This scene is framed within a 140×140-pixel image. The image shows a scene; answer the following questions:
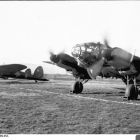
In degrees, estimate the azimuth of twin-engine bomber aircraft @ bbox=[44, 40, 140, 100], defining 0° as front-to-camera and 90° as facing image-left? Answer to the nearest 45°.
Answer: approximately 45°

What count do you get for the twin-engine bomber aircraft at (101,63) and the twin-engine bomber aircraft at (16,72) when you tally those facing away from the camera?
0

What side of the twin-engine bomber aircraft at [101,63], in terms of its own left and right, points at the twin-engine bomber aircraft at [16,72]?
right

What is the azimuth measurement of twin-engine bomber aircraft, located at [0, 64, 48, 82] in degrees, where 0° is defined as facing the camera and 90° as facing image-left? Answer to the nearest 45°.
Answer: approximately 45°

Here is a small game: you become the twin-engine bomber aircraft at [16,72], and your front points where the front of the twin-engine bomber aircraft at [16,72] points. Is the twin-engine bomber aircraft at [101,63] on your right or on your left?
on your left
